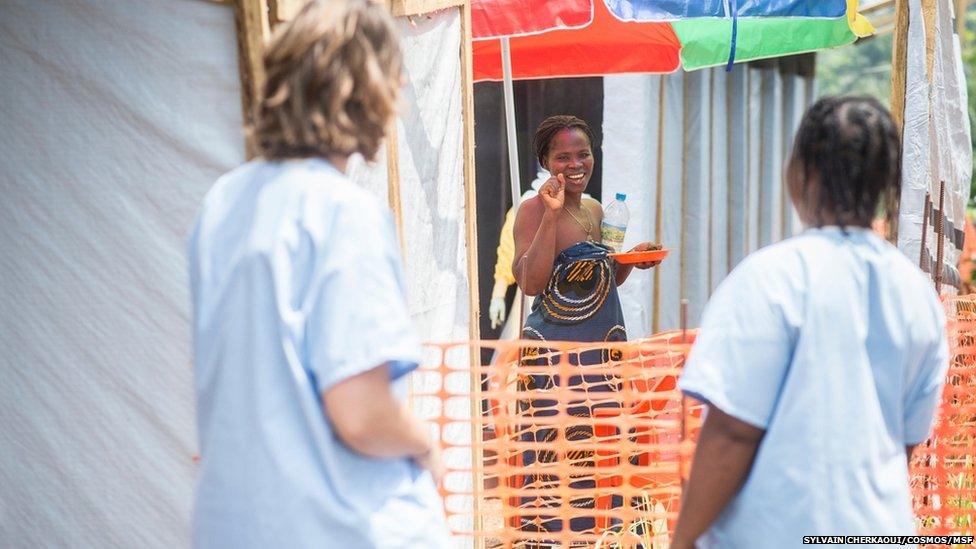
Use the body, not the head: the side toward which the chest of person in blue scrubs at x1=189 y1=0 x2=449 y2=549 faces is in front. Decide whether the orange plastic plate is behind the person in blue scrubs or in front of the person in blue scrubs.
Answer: in front

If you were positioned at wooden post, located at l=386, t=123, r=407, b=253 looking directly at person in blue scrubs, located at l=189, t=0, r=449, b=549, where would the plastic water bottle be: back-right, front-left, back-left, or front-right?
back-left

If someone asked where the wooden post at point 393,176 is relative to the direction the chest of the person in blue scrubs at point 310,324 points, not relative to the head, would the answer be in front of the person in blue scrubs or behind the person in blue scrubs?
in front

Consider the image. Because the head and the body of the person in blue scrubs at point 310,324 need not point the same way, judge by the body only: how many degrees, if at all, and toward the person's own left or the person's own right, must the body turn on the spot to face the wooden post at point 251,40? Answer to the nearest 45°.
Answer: approximately 45° to the person's own left

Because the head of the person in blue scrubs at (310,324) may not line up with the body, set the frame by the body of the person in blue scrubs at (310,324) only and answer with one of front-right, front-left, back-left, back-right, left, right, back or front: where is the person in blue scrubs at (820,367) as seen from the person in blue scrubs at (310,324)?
front-right

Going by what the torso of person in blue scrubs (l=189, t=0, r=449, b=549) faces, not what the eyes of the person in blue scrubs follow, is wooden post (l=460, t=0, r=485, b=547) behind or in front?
in front

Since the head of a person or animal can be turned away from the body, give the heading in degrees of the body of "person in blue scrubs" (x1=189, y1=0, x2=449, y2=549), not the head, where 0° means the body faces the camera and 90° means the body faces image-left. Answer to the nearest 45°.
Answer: approximately 225°

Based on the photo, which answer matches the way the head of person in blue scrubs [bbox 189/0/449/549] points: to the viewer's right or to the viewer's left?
to the viewer's right

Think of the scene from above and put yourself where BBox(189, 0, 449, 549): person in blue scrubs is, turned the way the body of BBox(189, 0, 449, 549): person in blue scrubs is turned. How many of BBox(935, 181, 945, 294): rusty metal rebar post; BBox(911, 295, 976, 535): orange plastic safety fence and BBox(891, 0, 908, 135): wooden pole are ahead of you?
3

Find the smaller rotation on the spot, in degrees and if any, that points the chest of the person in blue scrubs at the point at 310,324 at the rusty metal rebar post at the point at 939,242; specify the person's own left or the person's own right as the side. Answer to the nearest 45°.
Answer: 0° — they already face it

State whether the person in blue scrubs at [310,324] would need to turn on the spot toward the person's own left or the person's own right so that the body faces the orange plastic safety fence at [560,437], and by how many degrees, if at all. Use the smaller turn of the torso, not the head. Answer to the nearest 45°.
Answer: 0° — they already face it
